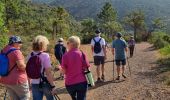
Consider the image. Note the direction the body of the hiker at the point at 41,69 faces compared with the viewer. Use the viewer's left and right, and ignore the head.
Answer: facing away from the viewer and to the right of the viewer

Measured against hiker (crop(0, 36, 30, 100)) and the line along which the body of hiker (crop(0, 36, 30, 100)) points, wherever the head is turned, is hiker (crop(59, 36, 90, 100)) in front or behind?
in front

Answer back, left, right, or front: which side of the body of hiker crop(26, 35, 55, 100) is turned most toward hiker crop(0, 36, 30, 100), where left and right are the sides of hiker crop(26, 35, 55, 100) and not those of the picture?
left

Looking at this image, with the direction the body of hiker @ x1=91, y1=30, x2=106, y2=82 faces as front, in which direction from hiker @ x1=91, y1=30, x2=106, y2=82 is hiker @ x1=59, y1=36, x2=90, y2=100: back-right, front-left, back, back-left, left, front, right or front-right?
back

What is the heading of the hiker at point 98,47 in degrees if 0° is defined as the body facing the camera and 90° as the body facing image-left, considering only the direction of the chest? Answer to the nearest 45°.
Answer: approximately 180°
